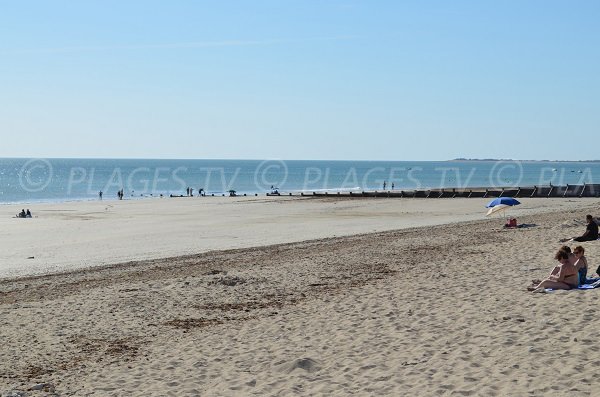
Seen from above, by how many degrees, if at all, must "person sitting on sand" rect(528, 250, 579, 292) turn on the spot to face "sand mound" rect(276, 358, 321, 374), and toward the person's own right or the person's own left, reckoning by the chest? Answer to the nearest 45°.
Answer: approximately 45° to the person's own left

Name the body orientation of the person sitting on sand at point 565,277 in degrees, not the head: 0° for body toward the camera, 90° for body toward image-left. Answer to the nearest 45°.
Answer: approximately 90°
